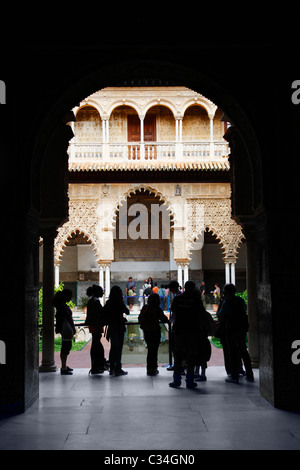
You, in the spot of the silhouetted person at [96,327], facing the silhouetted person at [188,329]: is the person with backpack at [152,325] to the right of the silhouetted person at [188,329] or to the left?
left

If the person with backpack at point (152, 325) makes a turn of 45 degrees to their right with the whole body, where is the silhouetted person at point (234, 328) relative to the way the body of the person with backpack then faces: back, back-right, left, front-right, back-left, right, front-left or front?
front-right

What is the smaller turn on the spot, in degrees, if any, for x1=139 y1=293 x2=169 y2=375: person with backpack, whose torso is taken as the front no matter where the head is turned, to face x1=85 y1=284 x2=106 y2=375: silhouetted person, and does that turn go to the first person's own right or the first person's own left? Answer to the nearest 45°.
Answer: approximately 135° to the first person's own left

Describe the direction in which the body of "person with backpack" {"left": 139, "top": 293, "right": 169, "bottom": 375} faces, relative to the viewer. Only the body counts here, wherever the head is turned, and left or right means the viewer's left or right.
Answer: facing away from the viewer and to the right of the viewer
